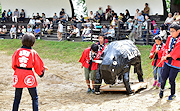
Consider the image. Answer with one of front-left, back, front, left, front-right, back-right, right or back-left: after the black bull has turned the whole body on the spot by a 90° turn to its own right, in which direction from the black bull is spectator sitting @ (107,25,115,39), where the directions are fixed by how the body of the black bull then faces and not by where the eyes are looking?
front-right

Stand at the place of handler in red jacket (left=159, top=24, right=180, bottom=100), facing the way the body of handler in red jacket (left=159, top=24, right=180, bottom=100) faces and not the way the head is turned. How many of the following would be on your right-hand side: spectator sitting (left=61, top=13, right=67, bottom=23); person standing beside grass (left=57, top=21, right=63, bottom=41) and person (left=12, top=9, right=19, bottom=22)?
3

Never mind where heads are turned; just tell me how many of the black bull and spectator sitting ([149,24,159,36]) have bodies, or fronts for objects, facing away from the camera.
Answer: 0

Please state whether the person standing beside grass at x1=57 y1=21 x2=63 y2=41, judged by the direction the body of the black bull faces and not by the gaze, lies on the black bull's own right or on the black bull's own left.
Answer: on the black bull's own right

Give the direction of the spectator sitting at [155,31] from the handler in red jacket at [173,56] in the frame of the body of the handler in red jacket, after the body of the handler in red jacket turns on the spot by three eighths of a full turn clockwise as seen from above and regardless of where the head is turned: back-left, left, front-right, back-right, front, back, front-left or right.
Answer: front

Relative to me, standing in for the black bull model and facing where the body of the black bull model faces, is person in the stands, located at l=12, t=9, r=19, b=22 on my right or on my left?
on my right

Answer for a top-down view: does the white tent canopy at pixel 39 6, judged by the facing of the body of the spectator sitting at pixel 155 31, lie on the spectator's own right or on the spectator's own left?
on the spectator's own right

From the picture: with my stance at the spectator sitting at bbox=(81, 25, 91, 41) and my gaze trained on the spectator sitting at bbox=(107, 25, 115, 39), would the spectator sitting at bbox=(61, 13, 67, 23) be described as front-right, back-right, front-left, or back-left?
back-left

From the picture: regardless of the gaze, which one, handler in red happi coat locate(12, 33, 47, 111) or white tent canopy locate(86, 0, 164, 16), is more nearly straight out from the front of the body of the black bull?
the handler in red happi coat

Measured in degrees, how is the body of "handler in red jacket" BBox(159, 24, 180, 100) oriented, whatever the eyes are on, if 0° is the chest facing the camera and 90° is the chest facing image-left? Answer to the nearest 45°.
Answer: approximately 45°
